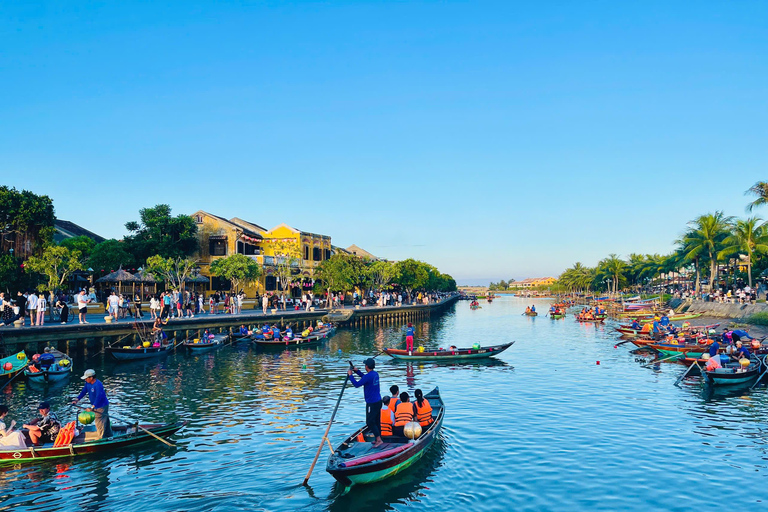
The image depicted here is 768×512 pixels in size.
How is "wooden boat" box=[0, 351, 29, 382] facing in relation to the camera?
to the viewer's right

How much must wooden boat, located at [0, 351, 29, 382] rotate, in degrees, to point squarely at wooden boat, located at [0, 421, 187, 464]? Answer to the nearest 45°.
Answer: approximately 90° to its right

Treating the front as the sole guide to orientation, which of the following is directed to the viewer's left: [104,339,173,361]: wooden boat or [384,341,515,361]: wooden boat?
[104,339,173,361]: wooden boat

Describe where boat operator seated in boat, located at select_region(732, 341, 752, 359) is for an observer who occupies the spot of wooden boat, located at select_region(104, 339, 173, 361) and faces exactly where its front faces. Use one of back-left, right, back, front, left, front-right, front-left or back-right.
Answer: back-left

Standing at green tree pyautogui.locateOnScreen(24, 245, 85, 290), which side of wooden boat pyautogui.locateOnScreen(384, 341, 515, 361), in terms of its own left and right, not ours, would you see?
back

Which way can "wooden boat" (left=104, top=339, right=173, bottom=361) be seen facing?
to the viewer's left

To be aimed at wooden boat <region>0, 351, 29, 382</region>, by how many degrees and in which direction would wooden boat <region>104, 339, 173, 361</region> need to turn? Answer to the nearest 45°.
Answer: approximately 45° to its left

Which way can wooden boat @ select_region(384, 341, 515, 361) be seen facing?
to the viewer's right
